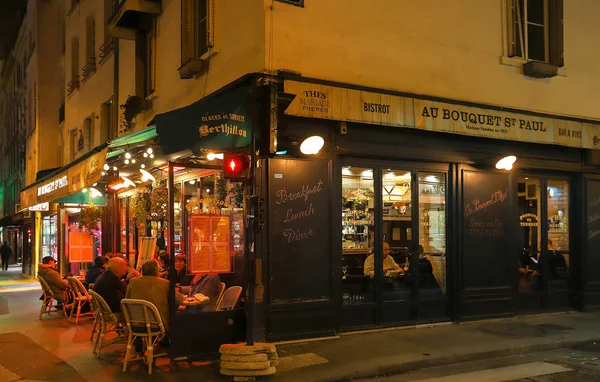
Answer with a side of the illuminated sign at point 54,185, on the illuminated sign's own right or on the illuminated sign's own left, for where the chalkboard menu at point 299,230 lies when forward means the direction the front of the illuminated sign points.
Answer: on the illuminated sign's own left

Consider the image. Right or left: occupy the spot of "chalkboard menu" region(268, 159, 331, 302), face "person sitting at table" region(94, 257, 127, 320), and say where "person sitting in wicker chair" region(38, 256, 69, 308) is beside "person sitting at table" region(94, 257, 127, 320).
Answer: right

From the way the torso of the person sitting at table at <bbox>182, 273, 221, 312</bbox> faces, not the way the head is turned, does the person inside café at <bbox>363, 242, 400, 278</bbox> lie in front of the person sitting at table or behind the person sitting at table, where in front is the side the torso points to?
behind

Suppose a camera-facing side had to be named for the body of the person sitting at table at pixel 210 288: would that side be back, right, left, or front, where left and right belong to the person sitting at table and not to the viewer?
left

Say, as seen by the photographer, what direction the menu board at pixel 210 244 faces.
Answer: facing the viewer

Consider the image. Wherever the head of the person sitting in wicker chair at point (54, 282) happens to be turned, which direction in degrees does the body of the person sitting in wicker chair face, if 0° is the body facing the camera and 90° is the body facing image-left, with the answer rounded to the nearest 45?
approximately 270°
